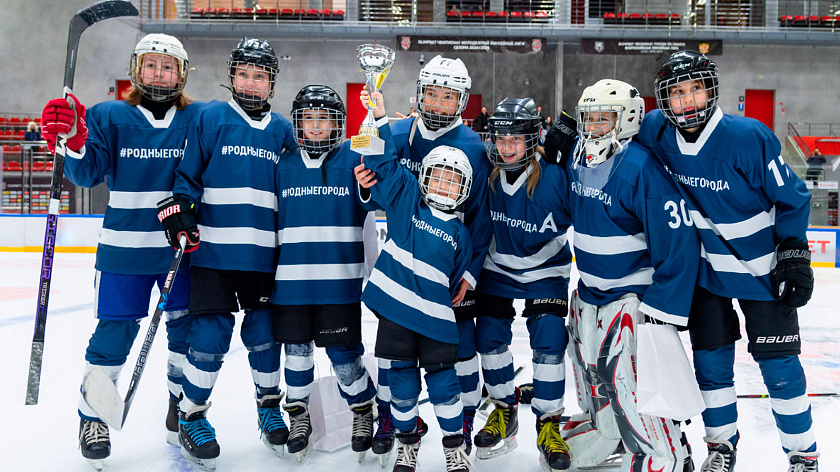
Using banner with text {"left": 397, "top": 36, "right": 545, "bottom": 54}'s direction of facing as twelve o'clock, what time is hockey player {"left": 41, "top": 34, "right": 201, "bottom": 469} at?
The hockey player is roughly at 12 o'clock from the banner with text.

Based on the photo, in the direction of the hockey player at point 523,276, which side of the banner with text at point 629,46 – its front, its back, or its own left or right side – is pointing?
front

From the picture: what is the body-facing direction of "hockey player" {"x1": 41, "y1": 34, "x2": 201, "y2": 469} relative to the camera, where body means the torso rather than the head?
toward the camera

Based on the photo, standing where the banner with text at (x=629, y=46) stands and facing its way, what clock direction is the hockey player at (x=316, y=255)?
The hockey player is roughly at 12 o'clock from the banner with text.

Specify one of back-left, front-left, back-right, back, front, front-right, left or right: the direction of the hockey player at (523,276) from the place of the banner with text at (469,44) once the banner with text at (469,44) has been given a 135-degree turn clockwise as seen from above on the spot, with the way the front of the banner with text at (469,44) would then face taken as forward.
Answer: back-left

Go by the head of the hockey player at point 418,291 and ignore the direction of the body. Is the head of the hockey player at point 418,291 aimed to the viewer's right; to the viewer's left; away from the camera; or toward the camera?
toward the camera

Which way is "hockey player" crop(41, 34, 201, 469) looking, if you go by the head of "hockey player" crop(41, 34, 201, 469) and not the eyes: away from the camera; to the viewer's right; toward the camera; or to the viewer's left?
toward the camera

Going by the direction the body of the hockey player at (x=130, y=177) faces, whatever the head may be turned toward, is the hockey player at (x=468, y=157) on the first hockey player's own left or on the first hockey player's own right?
on the first hockey player's own left

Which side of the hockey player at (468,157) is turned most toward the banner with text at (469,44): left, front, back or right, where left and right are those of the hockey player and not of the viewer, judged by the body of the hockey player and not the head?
back

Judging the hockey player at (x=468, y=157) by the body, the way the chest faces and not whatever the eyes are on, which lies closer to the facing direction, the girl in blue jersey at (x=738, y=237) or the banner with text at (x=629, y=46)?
the girl in blue jersey

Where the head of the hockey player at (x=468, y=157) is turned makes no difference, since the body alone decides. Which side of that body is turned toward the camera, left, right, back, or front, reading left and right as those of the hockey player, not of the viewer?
front

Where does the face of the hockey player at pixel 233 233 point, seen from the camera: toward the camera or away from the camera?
toward the camera

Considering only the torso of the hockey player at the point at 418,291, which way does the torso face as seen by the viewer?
toward the camera

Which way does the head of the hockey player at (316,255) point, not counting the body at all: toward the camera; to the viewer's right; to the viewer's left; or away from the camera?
toward the camera

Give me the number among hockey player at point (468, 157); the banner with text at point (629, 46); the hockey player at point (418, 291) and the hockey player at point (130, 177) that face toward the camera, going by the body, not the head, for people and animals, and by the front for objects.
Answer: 4

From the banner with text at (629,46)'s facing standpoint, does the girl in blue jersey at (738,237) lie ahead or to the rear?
ahead

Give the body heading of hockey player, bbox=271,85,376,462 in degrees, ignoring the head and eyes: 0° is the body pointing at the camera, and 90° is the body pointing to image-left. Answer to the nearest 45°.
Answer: approximately 0°

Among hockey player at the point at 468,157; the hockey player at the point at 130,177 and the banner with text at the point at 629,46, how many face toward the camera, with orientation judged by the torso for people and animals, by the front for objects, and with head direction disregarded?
3

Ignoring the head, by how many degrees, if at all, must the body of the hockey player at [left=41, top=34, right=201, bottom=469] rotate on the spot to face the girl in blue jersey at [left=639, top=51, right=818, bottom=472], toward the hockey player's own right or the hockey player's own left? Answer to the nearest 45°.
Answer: approximately 45° to the hockey player's own left

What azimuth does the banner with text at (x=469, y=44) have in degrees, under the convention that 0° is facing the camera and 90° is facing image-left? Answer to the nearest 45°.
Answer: approximately 0°
